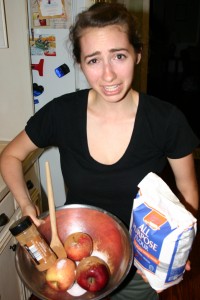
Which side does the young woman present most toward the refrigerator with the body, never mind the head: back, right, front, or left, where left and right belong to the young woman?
back
